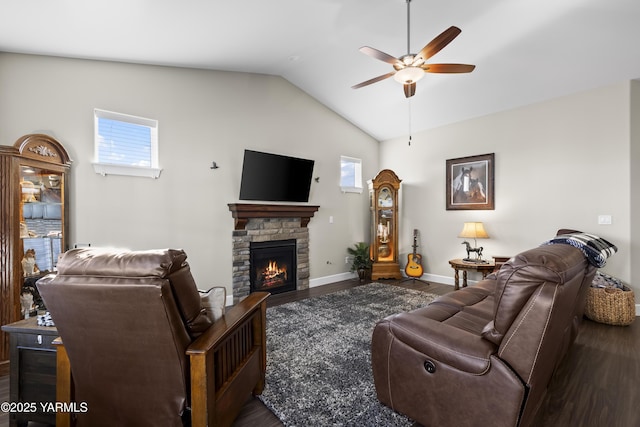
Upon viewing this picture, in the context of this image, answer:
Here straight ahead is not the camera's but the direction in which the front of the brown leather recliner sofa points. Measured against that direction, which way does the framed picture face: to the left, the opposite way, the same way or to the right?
to the left

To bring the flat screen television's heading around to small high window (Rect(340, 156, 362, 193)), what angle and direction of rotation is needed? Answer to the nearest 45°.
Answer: approximately 90° to its left

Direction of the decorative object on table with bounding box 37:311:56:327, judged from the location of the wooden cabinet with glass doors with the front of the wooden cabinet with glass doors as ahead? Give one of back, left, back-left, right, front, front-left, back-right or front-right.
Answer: front-right

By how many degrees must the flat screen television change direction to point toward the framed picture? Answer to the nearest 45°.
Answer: approximately 45° to its left

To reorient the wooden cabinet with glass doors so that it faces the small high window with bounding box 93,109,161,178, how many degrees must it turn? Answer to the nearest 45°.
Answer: approximately 90° to its left

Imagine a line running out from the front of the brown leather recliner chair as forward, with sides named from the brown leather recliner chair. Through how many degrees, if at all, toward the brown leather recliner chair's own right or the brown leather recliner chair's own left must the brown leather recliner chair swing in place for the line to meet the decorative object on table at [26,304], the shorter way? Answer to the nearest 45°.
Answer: approximately 90° to the brown leather recliner chair's own left

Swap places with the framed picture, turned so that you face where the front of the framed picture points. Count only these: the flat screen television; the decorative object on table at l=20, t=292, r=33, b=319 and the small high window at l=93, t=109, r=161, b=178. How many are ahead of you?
3

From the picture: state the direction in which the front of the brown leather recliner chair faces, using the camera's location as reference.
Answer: facing away from the viewer and to the right of the viewer

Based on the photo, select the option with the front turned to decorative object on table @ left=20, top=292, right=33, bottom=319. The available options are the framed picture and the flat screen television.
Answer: the framed picture
